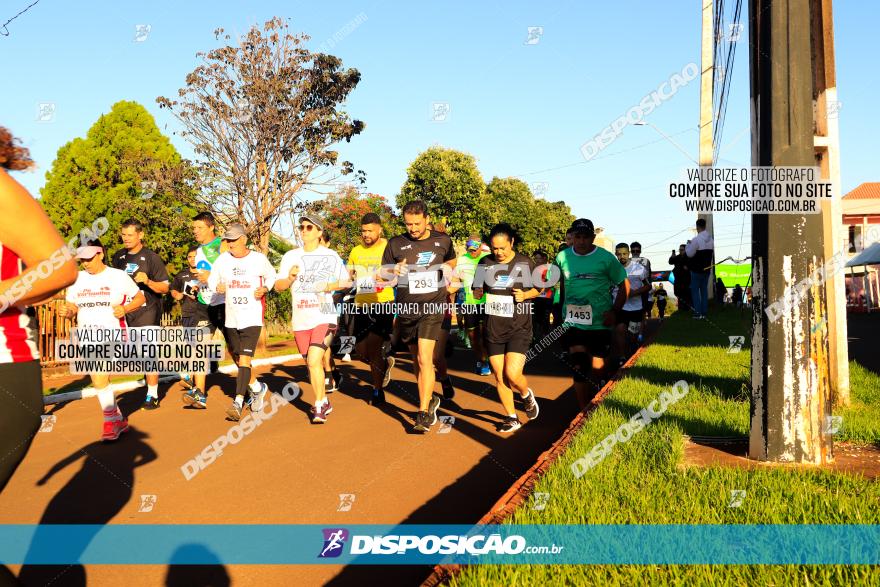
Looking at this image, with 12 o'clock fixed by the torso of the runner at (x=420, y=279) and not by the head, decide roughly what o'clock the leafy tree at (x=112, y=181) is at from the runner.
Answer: The leafy tree is roughly at 5 o'clock from the runner.

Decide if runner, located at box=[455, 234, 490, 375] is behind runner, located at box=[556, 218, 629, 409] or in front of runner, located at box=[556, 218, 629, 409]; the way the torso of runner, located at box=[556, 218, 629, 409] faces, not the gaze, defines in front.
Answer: behind

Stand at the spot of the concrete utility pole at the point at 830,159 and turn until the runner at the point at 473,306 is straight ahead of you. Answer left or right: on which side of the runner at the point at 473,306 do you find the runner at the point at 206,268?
left

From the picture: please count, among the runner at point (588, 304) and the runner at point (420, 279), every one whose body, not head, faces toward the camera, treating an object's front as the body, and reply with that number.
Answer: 2

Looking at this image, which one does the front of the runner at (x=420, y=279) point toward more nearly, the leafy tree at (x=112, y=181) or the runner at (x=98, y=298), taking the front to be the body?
the runner

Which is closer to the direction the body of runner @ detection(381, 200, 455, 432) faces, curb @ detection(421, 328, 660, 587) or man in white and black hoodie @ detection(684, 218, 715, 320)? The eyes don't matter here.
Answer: the curb

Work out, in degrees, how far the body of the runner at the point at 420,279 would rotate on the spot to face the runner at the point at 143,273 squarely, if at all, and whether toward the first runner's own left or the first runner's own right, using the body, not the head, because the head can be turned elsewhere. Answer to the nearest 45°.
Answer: approximately 90° to the first runner's own right

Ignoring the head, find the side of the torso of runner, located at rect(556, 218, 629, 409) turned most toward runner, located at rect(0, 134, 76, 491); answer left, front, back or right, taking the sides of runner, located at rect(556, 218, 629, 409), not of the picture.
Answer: front

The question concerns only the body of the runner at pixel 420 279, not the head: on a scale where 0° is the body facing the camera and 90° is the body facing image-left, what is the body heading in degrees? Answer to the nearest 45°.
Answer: approximately 0°

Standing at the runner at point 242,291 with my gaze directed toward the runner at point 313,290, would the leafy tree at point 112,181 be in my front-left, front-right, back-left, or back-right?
back-left

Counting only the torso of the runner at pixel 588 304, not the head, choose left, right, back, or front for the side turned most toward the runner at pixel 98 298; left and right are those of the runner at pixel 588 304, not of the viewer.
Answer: right
